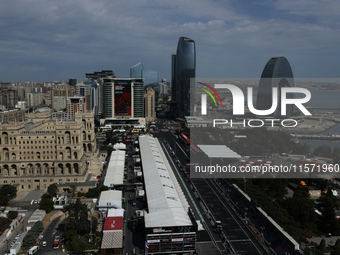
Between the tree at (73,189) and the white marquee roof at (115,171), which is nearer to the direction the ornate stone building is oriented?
the tree

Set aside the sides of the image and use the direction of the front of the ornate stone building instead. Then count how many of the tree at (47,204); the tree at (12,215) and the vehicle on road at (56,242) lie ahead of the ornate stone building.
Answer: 3

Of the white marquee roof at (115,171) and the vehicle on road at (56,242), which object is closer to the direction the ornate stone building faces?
the vehicle on road

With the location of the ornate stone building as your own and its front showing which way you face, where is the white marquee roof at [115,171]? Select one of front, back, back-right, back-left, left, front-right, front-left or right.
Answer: left

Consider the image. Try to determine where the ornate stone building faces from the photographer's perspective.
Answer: facing the viewer

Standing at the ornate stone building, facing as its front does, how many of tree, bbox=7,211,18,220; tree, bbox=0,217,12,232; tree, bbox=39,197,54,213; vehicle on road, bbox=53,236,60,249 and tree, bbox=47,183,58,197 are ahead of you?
5

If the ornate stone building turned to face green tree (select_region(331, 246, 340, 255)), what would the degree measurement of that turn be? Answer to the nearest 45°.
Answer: approximately 45° to its left

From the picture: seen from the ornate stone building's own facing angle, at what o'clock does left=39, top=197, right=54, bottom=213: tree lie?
The tree is roughly at 12 o'clock from the ornate stone building.

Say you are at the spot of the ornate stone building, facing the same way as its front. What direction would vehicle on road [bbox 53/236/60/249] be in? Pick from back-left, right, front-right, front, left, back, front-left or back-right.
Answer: front

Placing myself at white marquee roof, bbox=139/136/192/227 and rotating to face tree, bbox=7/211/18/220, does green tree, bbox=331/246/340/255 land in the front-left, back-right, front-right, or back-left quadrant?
back-left
